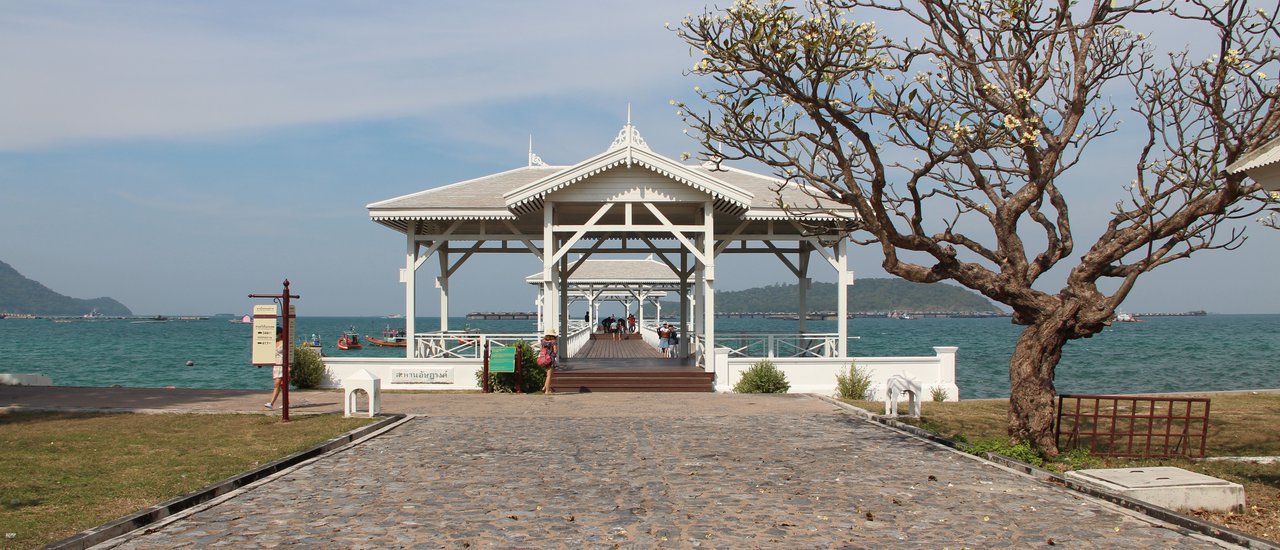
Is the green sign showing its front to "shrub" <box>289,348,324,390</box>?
no

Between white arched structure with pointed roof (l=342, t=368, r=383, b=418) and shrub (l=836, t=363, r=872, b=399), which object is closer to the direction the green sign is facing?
the white arched structure with pointed roof

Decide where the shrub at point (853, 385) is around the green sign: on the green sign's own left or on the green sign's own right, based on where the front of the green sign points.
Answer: on the green sign's own left

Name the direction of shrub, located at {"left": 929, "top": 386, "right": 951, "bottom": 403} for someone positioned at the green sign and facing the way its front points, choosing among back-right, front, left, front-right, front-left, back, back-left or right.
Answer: left

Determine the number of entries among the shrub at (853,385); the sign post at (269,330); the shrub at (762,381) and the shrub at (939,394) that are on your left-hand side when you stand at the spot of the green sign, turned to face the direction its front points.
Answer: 3

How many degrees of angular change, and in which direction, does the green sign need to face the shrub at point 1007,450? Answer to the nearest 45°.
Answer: approximately 45° to its left

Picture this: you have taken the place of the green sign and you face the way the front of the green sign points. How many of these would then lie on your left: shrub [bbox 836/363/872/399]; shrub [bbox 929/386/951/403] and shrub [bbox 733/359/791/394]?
3

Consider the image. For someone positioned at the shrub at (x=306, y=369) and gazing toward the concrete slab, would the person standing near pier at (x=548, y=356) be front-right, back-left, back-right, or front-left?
front-left

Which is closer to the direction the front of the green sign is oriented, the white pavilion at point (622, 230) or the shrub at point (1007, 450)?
the shrub

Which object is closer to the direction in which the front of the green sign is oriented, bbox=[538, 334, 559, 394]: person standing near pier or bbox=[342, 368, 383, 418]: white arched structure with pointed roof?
the white arched structure with pointed roof

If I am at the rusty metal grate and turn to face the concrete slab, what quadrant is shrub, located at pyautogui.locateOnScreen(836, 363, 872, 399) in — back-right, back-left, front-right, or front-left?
back-right

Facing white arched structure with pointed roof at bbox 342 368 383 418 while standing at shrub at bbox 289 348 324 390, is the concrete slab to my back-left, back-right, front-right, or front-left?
front-left

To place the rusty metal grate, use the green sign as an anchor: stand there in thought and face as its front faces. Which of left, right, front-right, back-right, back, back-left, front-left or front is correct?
front-left

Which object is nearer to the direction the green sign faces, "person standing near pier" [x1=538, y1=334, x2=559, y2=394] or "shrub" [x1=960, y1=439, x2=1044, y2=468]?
the shrub

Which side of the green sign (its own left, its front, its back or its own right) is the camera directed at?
front

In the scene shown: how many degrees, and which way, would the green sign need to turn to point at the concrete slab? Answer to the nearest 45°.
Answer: approximately 45° to its left

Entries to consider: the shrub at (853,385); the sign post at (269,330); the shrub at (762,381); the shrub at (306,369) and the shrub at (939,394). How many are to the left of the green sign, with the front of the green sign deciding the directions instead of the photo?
3

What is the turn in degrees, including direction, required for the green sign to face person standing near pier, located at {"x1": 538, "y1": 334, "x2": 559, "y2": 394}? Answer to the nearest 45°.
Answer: approximately 135° to its left

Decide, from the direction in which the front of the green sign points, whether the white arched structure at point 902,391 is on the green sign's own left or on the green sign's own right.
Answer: on the green sign's own left
